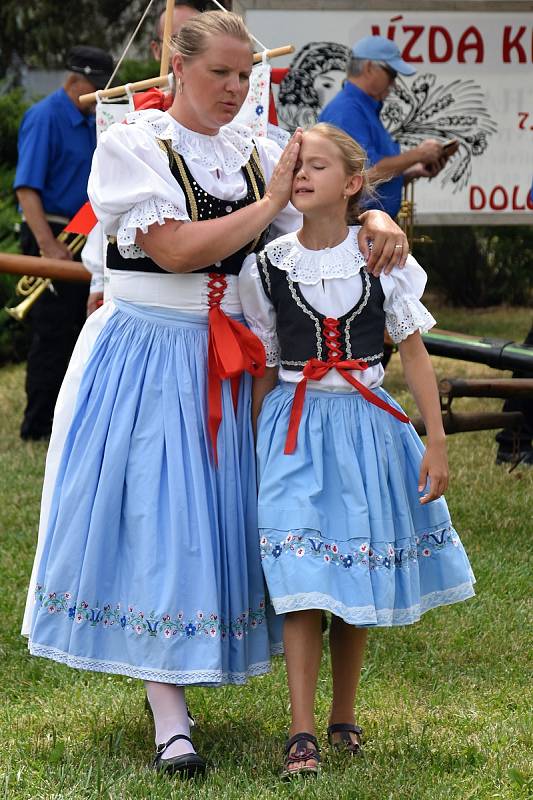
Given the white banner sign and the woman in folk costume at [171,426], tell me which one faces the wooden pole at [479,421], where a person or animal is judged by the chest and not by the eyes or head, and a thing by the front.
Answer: the white banner sign

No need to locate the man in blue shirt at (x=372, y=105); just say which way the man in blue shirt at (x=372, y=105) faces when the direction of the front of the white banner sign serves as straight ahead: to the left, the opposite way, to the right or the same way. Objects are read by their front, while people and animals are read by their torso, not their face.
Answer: to the left

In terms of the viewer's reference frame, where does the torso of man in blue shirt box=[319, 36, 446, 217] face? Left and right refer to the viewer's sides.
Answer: facing to the right of the viewer

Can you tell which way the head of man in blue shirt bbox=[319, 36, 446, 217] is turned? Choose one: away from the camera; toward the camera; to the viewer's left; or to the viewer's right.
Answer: to the viewer's right

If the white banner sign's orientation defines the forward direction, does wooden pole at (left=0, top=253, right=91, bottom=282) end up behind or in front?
in front

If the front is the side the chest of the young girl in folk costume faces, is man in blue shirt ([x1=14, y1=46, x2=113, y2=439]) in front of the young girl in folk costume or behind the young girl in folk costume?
behind

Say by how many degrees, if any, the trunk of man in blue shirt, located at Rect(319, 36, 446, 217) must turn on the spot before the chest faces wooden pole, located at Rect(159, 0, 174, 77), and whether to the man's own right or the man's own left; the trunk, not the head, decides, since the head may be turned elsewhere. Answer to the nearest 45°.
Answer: approximately 90° to the man's own right

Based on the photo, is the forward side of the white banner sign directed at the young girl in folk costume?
yes

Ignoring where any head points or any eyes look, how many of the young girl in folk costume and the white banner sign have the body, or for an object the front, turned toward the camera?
2

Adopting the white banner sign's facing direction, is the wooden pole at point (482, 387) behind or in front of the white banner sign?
in front

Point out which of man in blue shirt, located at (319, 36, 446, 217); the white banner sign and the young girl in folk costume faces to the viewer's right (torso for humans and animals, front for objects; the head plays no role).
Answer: the man in blue shirt
